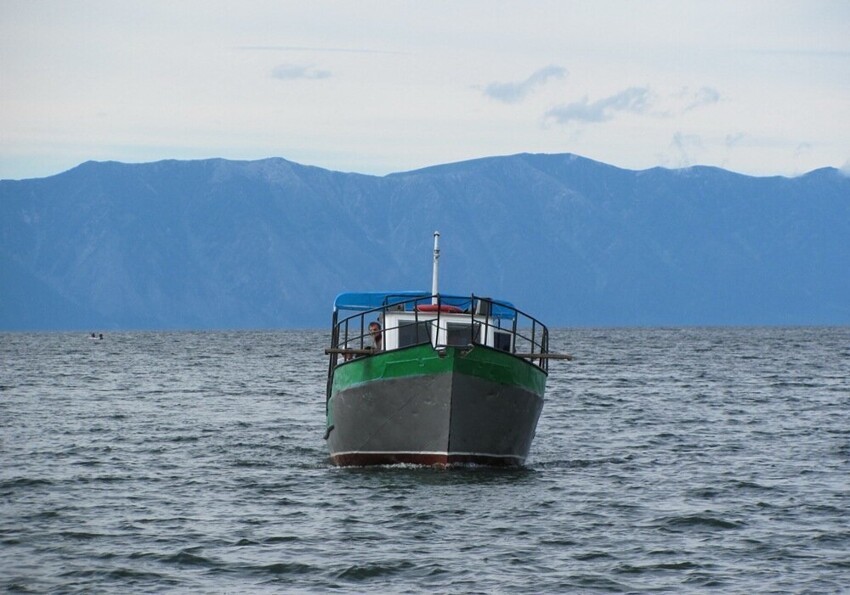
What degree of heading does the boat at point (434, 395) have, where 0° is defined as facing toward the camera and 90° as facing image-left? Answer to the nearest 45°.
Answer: approximately 0°
